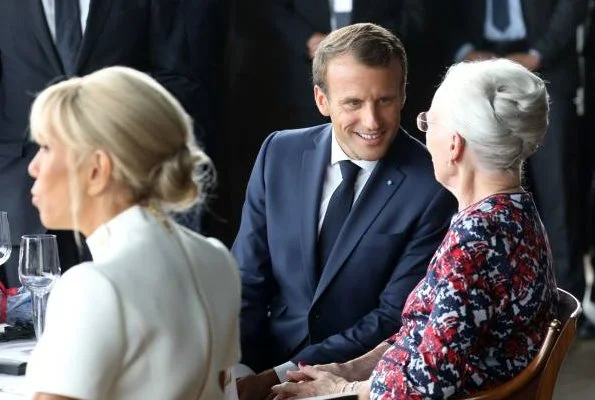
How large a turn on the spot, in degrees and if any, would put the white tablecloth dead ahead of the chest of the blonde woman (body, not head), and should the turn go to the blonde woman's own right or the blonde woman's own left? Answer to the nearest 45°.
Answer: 0° — they already face it

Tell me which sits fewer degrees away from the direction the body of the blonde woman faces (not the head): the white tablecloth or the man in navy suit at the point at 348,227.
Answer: the white tablecloth

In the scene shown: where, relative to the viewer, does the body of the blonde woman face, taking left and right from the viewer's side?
facing away from the viewer and to the left of the viewer

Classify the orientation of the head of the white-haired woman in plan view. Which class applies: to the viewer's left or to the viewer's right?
to the viewer's left

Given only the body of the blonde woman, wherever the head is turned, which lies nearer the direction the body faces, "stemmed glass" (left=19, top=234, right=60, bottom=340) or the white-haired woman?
the stemmed glass

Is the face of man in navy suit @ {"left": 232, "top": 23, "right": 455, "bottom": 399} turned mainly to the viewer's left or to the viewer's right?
to the viewer's right

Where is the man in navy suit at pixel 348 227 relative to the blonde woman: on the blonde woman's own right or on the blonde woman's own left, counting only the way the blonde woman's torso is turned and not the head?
on the blonde woman's own right

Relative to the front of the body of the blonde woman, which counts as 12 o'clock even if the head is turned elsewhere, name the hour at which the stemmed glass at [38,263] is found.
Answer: The stemmed glass is roughly at 1 o'clock from the blonde woman.
